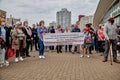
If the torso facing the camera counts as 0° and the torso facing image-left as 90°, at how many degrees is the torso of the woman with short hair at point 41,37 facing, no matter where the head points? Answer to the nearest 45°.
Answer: approximately 315°

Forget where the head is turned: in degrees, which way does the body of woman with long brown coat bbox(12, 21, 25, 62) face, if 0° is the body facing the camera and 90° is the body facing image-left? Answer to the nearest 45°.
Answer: approximately 315°

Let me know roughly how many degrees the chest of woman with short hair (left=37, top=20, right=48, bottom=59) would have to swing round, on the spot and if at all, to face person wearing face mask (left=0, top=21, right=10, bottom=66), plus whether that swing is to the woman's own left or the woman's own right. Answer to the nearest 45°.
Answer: approximately 90° to the woman's own right

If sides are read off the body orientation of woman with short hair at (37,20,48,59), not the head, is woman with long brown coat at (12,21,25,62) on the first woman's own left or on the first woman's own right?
on the first woman's own right
